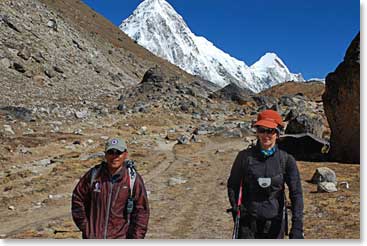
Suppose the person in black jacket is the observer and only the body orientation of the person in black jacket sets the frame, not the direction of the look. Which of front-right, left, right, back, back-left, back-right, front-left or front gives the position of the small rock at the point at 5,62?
back-right

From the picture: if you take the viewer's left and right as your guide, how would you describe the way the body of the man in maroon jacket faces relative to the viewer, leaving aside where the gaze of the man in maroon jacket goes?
facing the viewer

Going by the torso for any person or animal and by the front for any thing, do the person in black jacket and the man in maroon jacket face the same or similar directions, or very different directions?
same or similar directions

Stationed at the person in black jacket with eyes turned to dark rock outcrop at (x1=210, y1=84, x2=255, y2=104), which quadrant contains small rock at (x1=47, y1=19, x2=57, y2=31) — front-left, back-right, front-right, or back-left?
front-left

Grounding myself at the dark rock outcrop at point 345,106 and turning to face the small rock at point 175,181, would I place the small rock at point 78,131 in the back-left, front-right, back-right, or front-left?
front-right

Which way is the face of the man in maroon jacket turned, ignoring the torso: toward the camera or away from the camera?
toward the camera

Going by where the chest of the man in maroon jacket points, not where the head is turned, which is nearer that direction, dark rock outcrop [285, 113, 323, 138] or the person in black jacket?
the person in black jacket

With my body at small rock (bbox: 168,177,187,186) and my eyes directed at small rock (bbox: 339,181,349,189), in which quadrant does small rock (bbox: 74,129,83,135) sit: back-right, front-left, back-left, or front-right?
back-left

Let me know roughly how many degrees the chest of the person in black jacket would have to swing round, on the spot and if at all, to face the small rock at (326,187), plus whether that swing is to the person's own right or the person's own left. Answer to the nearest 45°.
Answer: approximately 180°

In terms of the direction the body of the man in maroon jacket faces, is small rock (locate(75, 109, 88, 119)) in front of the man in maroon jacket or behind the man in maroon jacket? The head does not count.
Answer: behind

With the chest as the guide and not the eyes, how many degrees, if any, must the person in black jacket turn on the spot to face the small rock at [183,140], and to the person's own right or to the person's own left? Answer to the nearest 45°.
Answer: approximately 180°

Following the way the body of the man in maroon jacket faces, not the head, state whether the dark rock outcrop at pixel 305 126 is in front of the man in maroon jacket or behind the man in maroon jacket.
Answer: behind

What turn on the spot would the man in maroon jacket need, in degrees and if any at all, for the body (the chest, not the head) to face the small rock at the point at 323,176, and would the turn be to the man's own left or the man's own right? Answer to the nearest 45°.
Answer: approximately 135° to the man's own left

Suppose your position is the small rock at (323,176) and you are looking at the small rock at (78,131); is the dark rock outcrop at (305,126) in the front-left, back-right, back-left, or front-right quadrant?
front-right

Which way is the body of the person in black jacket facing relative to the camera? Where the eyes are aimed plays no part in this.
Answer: toward the camera

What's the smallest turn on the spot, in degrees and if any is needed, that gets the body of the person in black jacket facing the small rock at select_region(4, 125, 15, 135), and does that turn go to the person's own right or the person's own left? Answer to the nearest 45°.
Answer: approximately 135° to the person's own right
